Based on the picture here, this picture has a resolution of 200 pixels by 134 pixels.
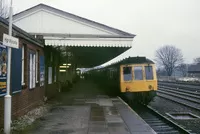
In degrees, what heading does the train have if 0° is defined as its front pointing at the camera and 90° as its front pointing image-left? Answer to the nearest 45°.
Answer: approximately 315°

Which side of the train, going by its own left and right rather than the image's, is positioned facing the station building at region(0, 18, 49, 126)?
right

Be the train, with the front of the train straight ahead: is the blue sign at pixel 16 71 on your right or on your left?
on your right

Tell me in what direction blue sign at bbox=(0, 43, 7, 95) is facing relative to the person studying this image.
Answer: facing the viewer and to the right of the viewer

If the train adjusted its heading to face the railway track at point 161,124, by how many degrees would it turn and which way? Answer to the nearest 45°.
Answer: approximately 45° to its right

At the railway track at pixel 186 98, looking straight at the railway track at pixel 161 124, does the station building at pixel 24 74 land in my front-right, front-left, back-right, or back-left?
front-right

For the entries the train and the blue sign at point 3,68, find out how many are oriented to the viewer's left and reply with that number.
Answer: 0

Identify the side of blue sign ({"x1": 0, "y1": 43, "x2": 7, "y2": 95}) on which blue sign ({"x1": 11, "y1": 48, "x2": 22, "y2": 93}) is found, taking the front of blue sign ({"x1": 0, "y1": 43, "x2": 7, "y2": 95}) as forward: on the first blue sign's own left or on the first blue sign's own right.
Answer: on the first blue sign's own left

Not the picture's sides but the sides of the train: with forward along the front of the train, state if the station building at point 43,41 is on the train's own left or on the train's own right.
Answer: on the train's own right

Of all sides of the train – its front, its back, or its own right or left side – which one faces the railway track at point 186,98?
left
